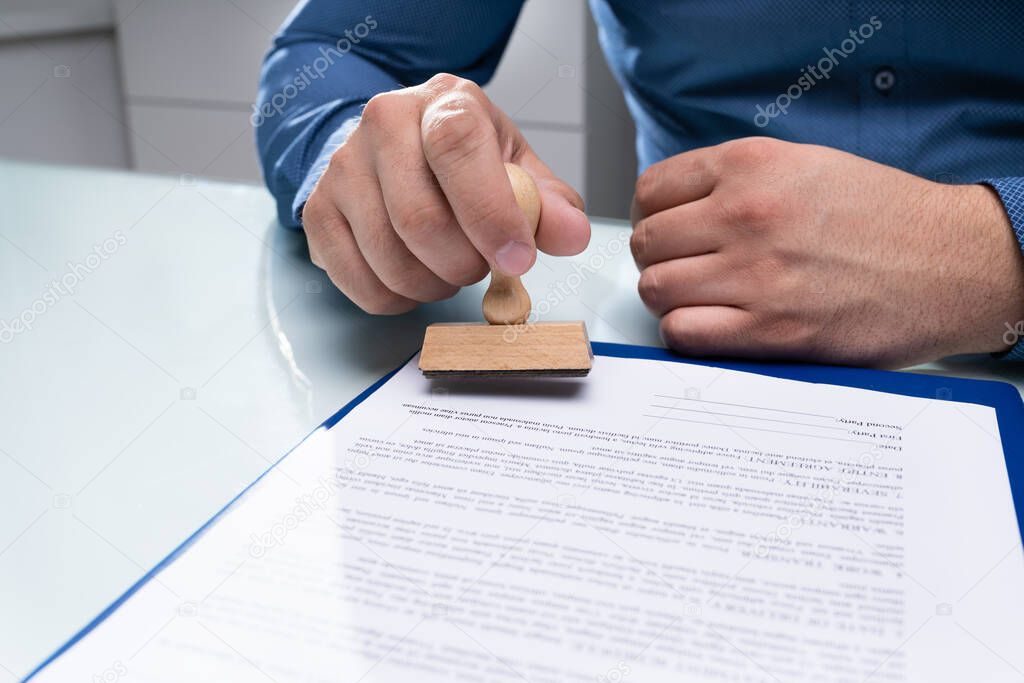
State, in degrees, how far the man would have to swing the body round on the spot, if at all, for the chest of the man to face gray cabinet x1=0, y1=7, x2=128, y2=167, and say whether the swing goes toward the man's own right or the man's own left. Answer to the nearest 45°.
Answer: approximately 135° to the man's own right

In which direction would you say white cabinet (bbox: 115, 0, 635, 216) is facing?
toward the camera

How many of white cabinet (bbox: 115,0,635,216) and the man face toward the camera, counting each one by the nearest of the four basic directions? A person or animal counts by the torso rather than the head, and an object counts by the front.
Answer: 2

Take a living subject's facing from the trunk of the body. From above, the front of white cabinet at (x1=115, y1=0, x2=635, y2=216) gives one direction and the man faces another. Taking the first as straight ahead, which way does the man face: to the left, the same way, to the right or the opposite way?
the same way

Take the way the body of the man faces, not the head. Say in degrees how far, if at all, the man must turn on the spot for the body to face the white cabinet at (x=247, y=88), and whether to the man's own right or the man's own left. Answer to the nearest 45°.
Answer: approximately 135° to the man's own right

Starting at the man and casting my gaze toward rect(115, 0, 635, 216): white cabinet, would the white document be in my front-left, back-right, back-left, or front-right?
back-left

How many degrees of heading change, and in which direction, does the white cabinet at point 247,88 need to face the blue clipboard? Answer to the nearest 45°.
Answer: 0° — it already faces it

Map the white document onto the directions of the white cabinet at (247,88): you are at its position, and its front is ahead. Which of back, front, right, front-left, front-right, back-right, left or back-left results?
front

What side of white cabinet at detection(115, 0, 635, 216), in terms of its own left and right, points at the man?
front

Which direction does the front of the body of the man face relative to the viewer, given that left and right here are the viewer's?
facing the viewer
